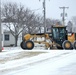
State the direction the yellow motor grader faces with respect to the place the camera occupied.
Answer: facing to the left of the viewer
